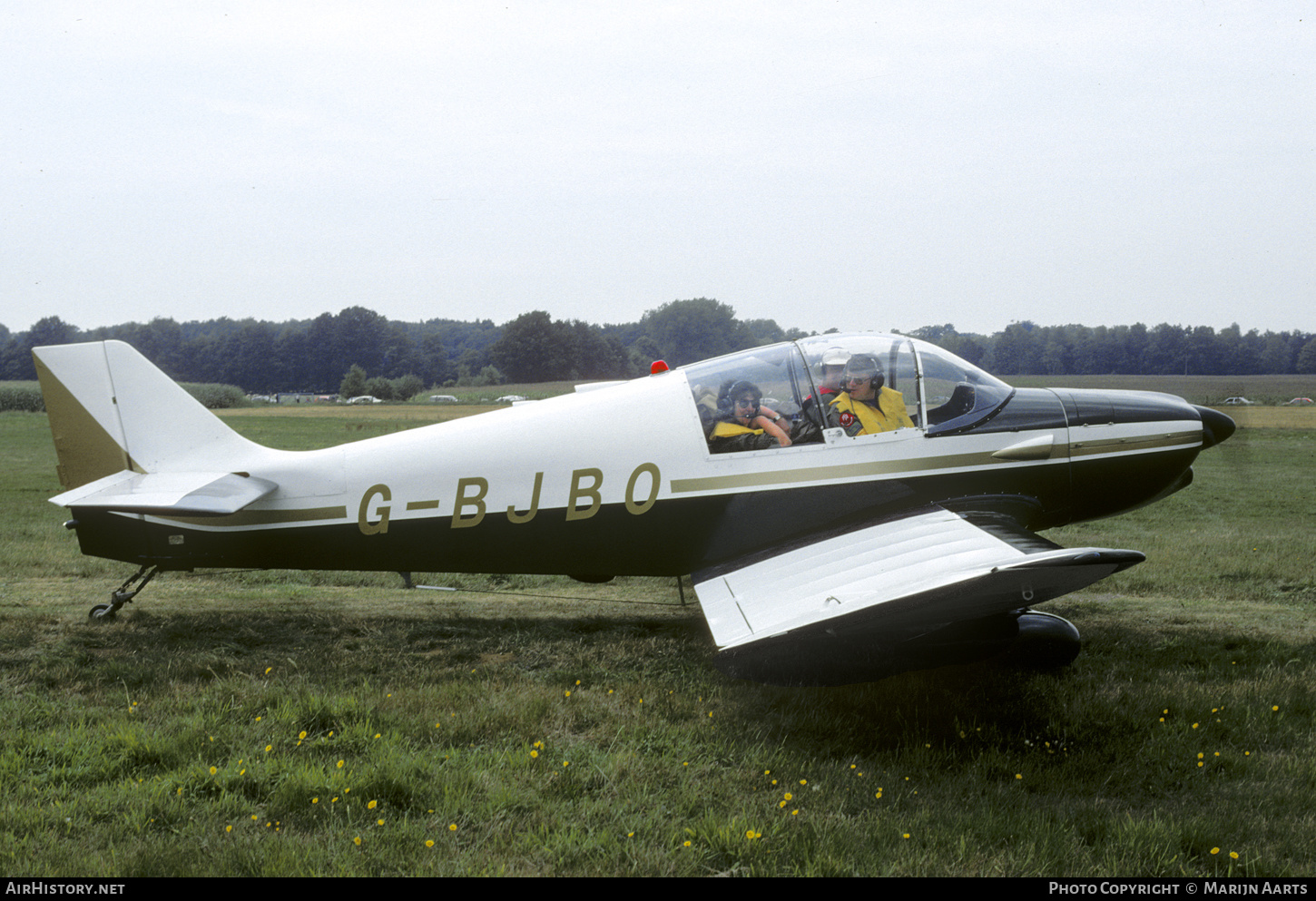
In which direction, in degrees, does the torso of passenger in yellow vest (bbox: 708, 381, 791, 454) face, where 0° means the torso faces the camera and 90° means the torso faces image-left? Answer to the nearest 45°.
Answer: approximately 315°

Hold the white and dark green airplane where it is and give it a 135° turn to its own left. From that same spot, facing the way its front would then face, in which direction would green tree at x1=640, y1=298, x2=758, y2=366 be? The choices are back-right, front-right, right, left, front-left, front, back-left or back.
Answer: front-right

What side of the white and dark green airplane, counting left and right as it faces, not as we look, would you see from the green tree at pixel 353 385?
left

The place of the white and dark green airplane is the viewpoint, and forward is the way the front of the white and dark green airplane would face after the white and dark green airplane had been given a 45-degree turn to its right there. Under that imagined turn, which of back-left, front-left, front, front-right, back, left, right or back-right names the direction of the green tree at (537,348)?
back-left

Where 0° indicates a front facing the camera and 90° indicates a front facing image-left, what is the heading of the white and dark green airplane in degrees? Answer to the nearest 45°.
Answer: approximately 270°

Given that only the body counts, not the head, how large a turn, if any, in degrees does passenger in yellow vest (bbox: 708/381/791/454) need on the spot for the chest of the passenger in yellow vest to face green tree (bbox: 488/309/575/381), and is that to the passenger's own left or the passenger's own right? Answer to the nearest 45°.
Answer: approximately 135° to the passenger's own left

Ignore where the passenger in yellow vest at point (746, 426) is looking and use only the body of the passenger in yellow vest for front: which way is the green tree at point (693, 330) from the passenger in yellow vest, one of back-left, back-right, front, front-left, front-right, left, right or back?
back-left
